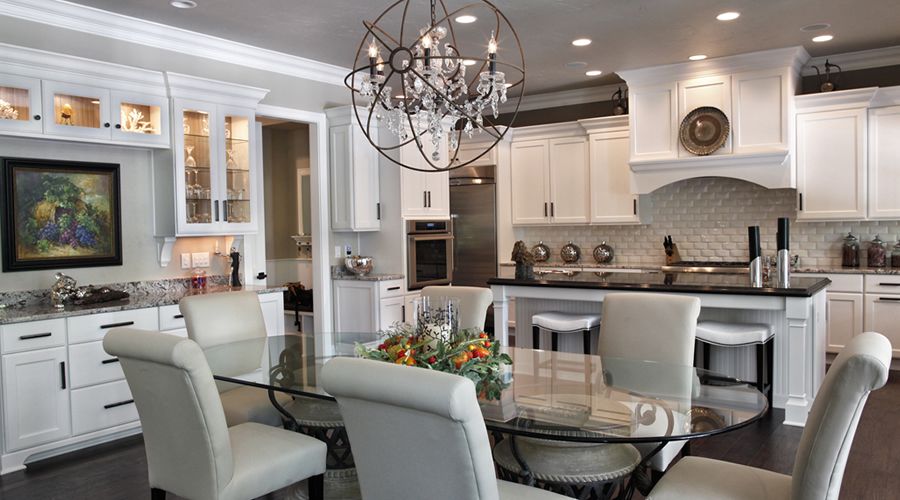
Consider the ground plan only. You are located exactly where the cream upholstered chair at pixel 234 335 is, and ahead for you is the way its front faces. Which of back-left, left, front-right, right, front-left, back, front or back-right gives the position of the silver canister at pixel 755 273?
front-left

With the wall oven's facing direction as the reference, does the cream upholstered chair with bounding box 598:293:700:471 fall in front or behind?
in front

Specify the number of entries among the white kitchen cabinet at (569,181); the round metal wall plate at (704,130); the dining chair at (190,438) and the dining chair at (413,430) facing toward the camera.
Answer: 2

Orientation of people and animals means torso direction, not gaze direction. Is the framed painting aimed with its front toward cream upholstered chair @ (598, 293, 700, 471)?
yes

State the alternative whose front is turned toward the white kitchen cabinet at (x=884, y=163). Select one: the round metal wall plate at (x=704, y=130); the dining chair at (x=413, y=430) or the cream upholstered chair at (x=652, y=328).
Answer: the dining chair

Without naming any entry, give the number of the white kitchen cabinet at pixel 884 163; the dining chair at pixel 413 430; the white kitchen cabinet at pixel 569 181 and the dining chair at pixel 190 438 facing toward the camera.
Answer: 2

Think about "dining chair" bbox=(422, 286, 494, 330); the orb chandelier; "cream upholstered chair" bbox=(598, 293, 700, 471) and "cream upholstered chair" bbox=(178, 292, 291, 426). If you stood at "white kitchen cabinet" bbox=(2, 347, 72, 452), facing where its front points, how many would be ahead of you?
4

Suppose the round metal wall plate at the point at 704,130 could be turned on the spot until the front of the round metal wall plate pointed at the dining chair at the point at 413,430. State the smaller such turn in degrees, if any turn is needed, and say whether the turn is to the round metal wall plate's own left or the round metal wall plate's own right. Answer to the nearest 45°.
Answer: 0° — it already faces it

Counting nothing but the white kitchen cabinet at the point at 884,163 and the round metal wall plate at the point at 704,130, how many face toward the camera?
2

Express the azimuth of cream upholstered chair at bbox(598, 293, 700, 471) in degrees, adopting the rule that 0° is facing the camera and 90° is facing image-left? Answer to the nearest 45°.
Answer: approximately 45°

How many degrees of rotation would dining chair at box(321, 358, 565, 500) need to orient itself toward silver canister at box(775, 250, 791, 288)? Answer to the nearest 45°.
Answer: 0° — it already faces it

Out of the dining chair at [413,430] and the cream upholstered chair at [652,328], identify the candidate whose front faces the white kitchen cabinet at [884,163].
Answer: the dining chair

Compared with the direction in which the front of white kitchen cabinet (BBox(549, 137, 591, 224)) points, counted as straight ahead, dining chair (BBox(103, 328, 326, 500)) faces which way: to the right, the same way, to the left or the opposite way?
the opposite way
